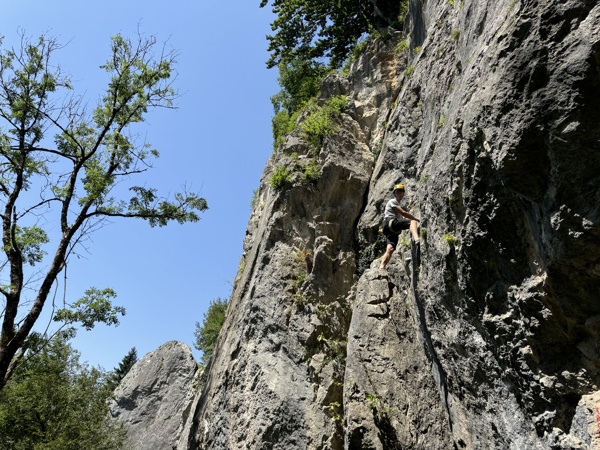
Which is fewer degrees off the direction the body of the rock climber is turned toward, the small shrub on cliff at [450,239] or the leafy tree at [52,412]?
the small shrub on cliff

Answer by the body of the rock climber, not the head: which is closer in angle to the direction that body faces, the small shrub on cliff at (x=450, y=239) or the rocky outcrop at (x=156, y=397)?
the small shrub on cliff

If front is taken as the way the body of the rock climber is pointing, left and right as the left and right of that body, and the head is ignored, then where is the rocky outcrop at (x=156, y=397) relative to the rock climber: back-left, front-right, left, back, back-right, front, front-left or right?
back-left

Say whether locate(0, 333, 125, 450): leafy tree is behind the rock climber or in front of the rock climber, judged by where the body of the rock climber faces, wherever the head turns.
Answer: behind

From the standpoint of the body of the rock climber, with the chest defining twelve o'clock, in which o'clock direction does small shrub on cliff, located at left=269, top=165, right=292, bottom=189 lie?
The small shrub on cliff is roughly at 7 o'clock from the rock climber.

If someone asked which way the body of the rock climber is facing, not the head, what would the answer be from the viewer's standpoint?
to the viewer's right
